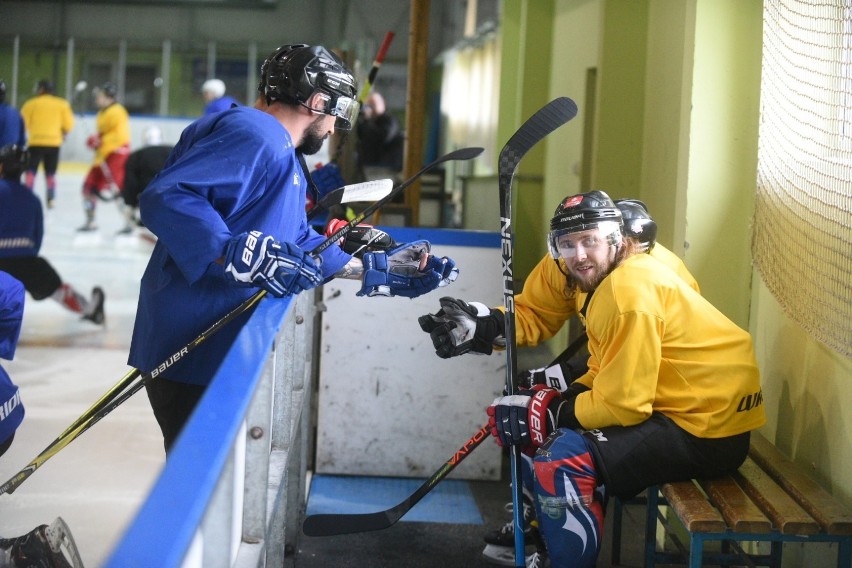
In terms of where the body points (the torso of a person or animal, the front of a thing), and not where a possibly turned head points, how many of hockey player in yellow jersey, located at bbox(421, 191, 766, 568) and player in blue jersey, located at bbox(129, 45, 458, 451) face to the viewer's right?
1

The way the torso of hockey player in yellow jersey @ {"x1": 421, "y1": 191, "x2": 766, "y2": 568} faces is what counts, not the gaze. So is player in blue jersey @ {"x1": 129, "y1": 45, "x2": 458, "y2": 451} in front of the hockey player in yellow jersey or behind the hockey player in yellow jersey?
in front

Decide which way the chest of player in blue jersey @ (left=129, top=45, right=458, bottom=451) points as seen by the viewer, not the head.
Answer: to the viewer's right

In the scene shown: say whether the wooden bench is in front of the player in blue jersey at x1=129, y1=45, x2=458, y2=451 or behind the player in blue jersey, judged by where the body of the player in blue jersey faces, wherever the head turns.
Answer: in front

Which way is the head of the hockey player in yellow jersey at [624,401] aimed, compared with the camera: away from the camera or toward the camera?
toward the camera

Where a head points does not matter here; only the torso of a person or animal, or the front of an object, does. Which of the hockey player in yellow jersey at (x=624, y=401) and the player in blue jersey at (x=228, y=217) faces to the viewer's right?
the player in blue jersey

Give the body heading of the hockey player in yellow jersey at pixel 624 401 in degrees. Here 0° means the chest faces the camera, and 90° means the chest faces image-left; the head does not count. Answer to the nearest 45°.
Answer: approximately 90°

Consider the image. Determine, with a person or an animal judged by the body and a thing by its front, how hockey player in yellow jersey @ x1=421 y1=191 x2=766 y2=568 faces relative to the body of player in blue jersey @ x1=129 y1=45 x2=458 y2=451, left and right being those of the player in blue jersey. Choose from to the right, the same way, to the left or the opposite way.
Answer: the opposite way

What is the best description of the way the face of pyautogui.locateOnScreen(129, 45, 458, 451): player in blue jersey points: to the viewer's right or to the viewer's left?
to the viewer's right

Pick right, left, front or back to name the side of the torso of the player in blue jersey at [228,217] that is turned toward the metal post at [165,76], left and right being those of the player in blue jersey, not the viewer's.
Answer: left
